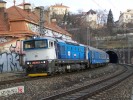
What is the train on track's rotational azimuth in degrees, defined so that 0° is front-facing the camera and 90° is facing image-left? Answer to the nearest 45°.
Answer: approximately 45°
